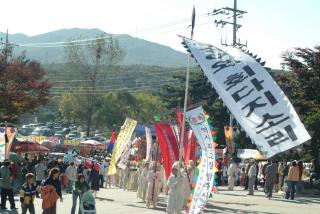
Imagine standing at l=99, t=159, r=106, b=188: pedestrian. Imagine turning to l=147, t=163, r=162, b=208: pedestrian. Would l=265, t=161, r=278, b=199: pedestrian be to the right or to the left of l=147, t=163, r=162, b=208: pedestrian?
left

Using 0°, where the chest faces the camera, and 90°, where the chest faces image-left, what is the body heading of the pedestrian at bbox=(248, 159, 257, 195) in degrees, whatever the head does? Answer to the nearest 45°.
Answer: approximately 90°

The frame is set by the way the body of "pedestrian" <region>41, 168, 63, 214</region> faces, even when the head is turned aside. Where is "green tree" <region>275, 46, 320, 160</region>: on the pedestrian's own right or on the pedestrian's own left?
on the pedestrian's own left

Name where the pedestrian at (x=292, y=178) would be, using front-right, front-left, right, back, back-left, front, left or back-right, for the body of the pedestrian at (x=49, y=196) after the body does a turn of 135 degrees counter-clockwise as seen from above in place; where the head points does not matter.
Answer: front-right

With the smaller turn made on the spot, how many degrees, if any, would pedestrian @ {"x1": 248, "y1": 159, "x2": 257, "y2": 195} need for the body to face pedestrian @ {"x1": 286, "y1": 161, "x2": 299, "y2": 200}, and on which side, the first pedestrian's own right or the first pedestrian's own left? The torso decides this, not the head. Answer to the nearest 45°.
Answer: approximately 135° to the first pedestrian's own left

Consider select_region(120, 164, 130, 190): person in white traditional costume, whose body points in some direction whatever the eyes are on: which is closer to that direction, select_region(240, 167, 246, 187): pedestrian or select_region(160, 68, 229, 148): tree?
the pedestrian

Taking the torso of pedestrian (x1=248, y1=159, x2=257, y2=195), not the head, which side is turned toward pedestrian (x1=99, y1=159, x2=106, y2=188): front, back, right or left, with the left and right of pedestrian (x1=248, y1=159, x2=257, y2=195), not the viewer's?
front

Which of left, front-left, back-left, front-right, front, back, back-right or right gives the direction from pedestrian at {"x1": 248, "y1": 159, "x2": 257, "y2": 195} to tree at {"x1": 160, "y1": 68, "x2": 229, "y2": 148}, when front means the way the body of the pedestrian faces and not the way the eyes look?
right

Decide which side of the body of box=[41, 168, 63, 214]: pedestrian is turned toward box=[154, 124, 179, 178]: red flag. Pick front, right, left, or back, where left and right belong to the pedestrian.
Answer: left
